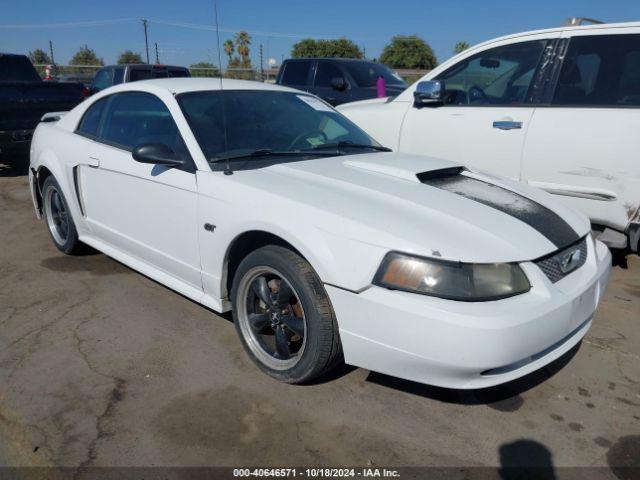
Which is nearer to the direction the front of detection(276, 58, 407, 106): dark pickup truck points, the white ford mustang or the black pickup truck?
the white ford mustang

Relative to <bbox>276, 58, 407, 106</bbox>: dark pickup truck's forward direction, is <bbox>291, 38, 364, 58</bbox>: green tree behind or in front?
behind

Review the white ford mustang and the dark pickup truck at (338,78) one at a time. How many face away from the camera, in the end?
0

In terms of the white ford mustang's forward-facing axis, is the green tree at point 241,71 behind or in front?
behind

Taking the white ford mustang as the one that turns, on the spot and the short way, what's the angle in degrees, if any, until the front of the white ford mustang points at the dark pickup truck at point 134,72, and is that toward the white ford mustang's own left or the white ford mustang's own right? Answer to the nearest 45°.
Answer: approximately 135° to the white ford mustang's own left

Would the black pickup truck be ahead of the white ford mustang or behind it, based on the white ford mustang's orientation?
behind

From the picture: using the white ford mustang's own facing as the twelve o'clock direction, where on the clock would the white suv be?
The white suv is roughly at 9 o'clock from the white ford mustang.

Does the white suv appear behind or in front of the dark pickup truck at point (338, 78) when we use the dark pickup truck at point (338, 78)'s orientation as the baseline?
in front

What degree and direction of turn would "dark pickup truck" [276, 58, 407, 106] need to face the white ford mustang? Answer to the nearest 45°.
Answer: approximately 45° to its right

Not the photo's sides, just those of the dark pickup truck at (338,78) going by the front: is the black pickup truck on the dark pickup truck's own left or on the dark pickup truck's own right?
on the dark pickup truck's own right

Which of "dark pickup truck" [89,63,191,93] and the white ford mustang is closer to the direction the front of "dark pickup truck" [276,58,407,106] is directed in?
the white ford mustang

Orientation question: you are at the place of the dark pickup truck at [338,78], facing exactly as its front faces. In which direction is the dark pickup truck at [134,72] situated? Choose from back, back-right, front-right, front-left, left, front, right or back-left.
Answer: back
